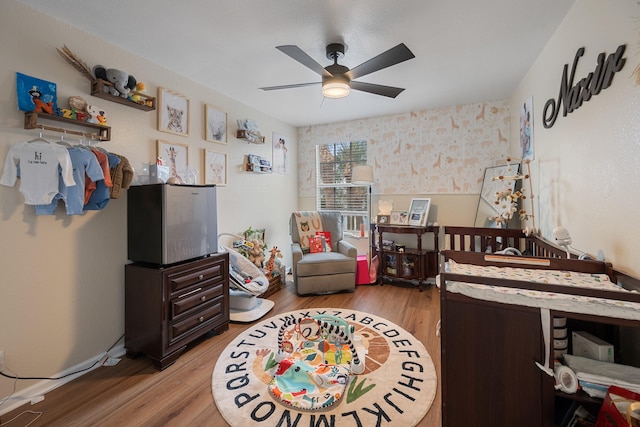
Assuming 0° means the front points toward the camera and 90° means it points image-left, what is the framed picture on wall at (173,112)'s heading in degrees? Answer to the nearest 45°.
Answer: approximately 315°

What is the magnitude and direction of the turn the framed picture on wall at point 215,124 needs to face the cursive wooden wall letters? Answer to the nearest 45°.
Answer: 0° — it already faces it

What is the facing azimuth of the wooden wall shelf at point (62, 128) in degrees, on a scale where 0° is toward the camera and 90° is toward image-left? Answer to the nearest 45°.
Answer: approximately 315°

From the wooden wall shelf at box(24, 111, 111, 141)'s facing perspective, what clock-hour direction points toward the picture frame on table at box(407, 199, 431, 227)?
The picture frame on table is roughly at 11 o'clock from the wooden wall shelf.

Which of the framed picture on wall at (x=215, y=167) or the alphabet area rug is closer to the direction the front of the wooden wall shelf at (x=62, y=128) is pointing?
the alphabet area rug

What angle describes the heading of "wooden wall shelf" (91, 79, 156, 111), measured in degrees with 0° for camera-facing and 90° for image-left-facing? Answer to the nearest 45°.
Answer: approximately 315°
